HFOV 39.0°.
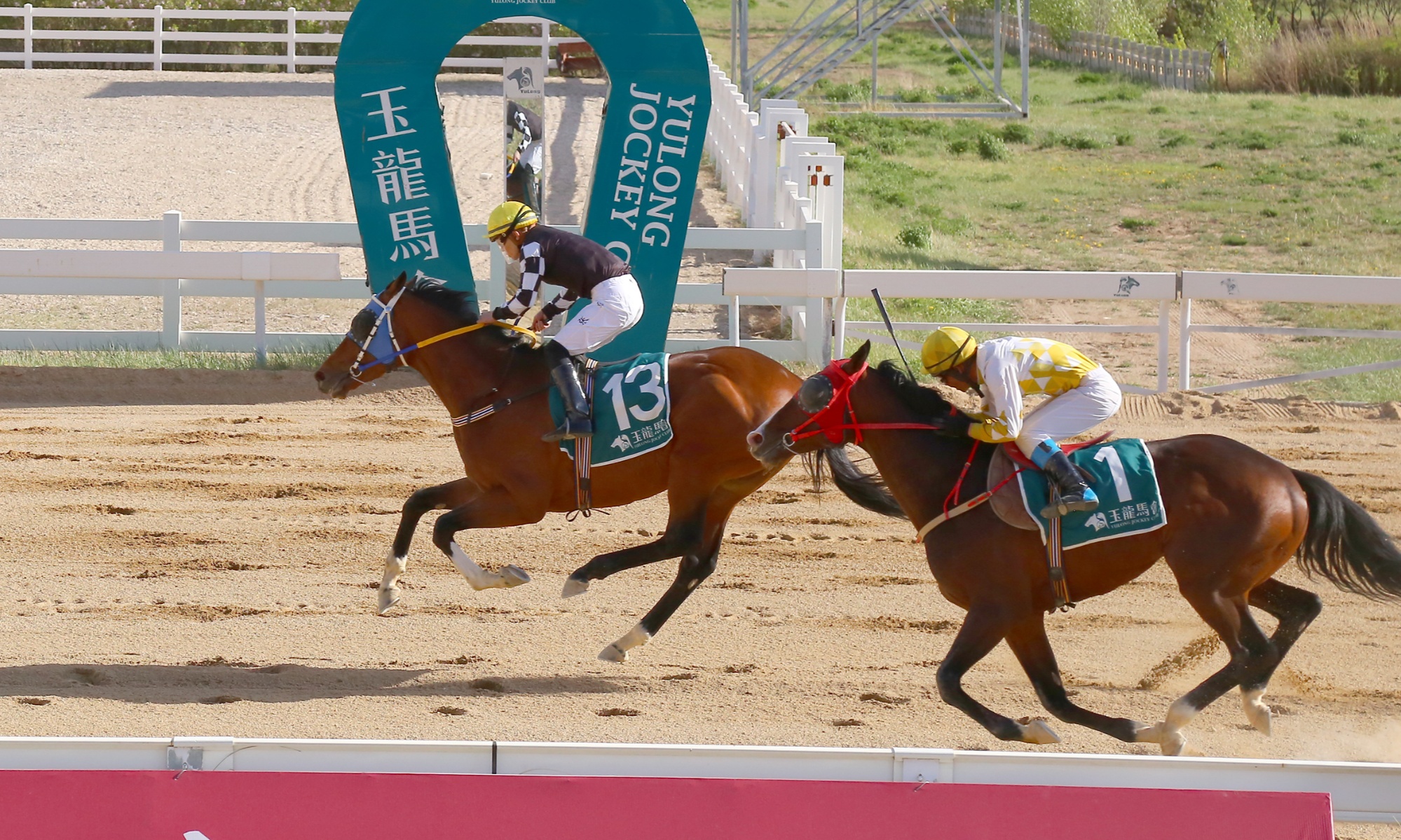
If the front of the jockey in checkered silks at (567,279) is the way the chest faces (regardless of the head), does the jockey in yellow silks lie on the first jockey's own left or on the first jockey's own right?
on the first jockey's own left

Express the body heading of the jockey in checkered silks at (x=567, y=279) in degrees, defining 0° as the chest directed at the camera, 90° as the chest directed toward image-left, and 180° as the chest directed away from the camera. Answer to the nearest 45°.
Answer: approximately 90°

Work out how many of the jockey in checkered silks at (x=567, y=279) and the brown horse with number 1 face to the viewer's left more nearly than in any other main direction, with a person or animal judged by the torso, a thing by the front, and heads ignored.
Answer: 2

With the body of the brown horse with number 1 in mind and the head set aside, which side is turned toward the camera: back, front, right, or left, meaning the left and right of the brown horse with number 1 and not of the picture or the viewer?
left

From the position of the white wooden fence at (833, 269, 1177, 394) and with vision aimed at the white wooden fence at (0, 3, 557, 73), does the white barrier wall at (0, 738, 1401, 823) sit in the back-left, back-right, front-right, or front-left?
back-left

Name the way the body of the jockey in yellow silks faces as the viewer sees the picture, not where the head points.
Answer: to the viewer's left

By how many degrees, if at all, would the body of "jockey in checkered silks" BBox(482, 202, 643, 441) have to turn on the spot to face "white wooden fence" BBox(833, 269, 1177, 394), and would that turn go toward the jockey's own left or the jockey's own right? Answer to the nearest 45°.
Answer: approximately 135° to the jockey's own right

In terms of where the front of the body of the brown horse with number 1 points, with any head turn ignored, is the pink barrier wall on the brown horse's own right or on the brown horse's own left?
on the brown horse's own left

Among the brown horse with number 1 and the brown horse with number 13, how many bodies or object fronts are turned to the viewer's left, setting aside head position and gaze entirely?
2

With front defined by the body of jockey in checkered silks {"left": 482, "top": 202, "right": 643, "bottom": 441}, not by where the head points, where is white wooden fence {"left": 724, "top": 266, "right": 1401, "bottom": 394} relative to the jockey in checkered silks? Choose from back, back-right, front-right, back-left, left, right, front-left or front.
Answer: back-right

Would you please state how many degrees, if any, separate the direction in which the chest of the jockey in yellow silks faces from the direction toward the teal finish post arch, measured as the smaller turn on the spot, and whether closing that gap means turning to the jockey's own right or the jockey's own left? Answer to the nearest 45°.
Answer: approximately 45° to the jockey's own right

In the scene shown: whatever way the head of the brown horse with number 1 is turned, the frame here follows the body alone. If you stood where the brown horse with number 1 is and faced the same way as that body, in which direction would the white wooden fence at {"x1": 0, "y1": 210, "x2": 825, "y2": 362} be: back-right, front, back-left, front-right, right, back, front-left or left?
front-right

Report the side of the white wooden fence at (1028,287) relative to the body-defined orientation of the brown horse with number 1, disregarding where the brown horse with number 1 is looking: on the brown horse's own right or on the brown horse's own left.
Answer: on the brown horse's own right

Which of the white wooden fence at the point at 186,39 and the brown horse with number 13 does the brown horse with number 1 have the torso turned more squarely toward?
the brown horse with number 13

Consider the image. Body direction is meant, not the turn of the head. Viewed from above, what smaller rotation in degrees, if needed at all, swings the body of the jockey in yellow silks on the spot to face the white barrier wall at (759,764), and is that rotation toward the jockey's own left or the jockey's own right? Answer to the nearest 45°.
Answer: approximately 90° to the jockey's own left

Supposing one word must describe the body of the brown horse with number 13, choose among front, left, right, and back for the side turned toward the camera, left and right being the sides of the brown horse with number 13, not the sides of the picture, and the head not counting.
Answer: left
